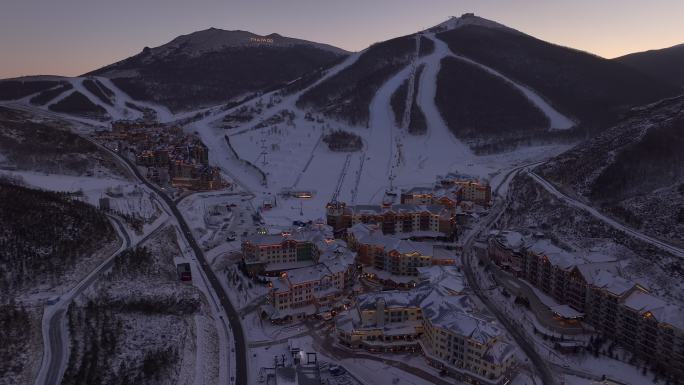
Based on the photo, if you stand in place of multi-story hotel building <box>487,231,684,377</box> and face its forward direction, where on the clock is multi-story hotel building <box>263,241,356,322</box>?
multi-story hotel building <box>263,241,356,322</box> is roughly at 1 o'clock from multi-story hotel building <box>487,231,684,377</box>.

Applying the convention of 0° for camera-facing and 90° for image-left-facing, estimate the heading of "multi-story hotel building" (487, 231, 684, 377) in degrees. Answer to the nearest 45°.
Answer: approximately 45°

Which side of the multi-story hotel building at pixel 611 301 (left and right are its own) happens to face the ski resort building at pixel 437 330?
front

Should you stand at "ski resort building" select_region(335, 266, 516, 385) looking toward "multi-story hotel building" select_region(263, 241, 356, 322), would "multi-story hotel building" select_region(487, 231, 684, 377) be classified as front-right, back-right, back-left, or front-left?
back-right
